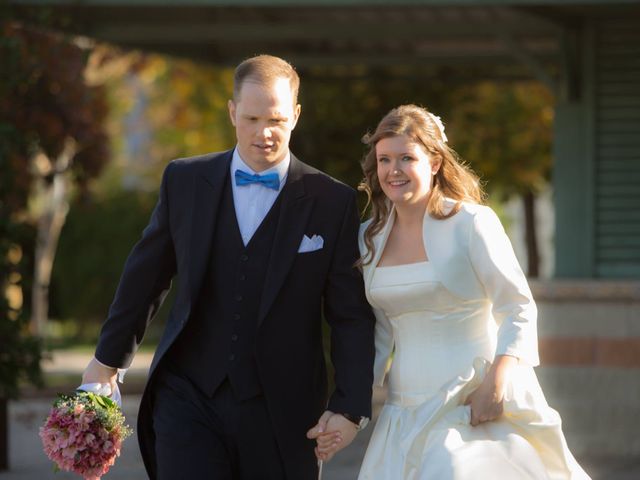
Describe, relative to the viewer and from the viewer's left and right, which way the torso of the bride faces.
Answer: facing the viewer and to the left of the viewer

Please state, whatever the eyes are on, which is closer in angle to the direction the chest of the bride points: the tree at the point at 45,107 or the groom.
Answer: the groom

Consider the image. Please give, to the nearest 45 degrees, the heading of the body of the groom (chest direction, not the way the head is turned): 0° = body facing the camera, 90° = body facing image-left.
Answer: approximately 0°

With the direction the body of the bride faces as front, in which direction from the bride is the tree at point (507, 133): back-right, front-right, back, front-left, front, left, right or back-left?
back-right

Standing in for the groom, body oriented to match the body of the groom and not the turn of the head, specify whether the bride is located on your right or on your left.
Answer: on your left

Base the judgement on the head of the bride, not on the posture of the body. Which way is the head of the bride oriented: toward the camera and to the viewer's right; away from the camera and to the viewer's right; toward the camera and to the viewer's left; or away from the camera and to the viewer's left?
toward the camera and to the viewer's left

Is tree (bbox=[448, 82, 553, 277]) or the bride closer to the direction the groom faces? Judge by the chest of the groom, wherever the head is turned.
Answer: the bride

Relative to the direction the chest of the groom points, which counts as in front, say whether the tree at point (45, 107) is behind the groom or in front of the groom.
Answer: behind

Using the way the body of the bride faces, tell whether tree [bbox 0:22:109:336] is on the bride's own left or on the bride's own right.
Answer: on the bride's own right

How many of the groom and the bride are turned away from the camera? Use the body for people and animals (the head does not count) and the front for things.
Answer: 0

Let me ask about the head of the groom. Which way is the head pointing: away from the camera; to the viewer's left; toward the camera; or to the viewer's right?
toward the camera
